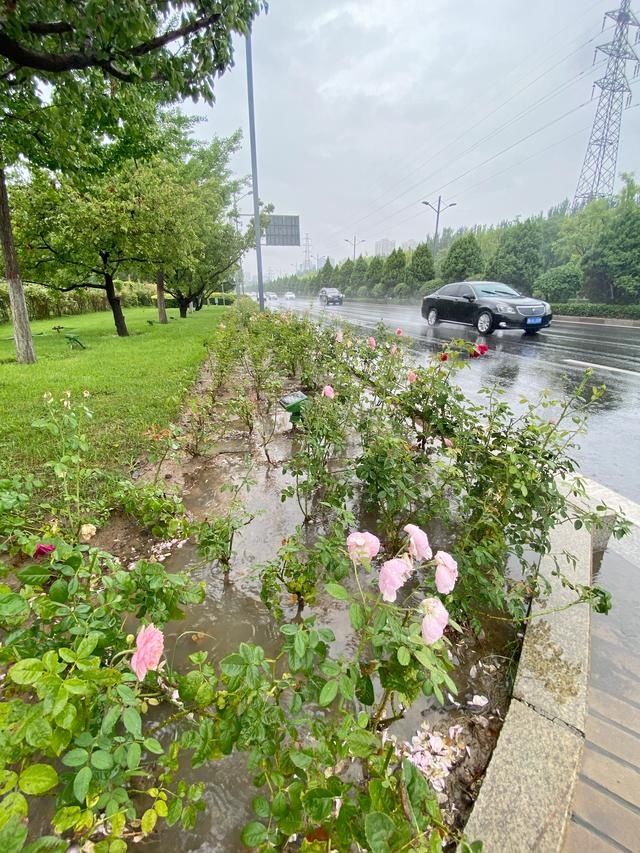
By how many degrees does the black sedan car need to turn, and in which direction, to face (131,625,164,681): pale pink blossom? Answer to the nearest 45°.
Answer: approximately 45° to its right

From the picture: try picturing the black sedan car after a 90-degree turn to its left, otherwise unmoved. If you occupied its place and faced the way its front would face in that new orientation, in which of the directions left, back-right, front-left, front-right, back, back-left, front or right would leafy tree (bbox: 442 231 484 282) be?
front-left

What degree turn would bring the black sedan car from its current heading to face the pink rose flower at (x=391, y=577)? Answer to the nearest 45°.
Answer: approximately 45° to its right

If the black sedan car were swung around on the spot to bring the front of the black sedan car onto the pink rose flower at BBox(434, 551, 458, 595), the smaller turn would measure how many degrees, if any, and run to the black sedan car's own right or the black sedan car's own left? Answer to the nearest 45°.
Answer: approximately 45° to the black sedan car's own right

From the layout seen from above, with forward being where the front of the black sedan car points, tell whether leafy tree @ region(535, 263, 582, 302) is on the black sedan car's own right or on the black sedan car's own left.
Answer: on the black sedan car's own left

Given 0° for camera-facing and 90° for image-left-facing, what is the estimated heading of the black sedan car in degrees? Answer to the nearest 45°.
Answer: approximately 315°

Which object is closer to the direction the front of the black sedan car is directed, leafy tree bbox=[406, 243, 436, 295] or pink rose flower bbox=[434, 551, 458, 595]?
the pink rose flower

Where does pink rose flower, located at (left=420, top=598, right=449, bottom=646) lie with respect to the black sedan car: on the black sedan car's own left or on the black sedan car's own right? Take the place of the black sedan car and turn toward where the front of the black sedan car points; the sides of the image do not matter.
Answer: on the black sedan car's own right
